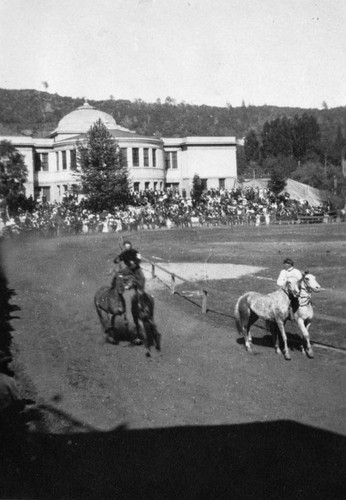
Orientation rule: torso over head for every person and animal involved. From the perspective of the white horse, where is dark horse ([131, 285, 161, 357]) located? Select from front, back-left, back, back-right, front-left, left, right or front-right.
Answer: back-right

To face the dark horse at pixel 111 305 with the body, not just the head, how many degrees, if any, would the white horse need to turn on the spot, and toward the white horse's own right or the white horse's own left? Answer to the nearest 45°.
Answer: approximately 135° to the white horse's own right

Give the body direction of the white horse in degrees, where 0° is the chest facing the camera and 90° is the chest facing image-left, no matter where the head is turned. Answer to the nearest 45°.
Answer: approximately 315°

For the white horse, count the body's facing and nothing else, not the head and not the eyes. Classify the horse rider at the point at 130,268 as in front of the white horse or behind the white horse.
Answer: behind
